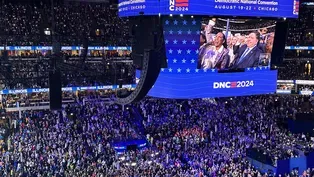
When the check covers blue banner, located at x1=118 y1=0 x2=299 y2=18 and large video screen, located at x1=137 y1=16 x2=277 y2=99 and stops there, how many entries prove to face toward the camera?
2

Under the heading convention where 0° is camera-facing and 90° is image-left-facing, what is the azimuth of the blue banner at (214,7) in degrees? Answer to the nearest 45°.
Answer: approximately 0°

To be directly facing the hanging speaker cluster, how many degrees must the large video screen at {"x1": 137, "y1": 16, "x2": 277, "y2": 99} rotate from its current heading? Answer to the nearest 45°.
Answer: approximately 45° to its right
